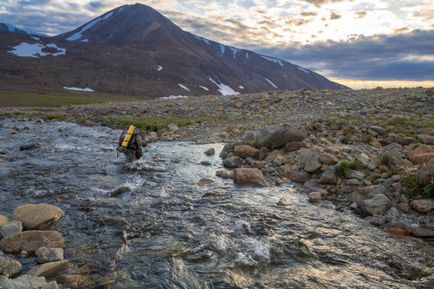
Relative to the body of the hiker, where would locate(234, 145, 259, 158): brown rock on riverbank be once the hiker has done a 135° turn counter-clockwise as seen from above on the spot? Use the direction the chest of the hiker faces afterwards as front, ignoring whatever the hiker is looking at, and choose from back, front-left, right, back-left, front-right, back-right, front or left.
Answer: back

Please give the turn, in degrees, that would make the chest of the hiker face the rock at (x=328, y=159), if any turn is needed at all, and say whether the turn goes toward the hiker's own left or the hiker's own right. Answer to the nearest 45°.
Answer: approximately 90° to the hiker's own right

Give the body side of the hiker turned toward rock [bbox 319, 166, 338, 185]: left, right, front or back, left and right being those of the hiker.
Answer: right

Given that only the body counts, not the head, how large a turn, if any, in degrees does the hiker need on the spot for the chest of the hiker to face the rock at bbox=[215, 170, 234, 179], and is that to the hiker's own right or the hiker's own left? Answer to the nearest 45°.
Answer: approximately 90° to the hiker's own right

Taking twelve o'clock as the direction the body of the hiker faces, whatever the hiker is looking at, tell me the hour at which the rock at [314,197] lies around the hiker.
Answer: The rock is roughly at 3 o'clock from the hiker.

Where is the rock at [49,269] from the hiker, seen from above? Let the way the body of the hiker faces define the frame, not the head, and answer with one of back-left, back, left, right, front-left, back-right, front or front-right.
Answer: back-right

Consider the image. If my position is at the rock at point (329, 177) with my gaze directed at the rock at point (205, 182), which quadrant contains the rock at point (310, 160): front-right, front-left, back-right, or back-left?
front-right

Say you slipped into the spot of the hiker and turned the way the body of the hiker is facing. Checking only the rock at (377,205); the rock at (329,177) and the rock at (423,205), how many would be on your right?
3

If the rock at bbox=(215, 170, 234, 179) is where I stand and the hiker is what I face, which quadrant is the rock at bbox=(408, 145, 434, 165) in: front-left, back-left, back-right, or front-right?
back-right

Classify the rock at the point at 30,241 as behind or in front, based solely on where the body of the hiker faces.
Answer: behind

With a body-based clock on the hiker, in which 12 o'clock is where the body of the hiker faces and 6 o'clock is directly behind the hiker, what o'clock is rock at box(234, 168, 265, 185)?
The rock is roughly at 3 o'clock from the hiker.

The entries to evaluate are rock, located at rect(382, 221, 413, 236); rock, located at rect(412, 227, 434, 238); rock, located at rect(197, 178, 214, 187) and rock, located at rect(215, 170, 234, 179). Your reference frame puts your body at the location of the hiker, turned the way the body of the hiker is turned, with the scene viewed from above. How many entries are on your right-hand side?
4

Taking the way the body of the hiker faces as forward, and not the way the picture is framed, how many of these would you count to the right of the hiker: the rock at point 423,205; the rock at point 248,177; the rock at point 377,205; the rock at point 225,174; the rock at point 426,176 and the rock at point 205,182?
6

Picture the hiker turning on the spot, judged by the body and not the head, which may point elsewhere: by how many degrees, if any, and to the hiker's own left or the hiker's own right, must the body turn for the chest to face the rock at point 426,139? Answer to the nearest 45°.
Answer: approximately 45° to the hiker's own right

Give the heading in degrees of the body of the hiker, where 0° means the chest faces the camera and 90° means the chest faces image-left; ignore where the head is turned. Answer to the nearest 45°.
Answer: approximately 225°

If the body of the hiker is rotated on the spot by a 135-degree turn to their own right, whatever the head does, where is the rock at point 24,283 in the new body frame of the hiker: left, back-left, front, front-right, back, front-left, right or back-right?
front
